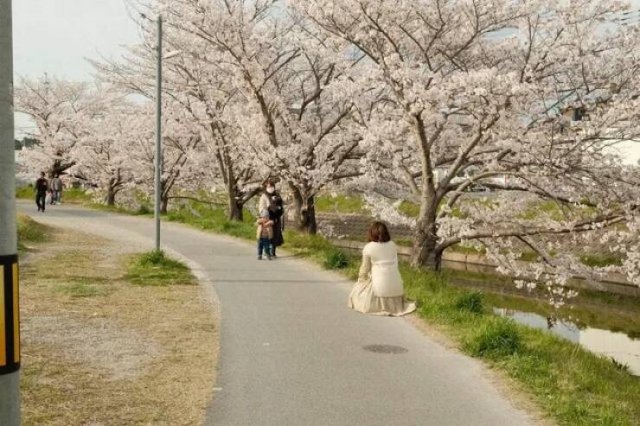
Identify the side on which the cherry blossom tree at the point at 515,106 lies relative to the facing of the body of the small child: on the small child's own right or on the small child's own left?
on the small child's own left

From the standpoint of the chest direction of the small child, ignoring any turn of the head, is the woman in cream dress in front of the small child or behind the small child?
in front

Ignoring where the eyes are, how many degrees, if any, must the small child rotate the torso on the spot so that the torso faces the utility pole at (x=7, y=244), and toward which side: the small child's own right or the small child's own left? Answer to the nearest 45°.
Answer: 0° — they already face it

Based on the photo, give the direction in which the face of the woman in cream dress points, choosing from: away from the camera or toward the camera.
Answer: away from the camera

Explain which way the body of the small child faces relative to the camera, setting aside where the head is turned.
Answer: toward the camera
